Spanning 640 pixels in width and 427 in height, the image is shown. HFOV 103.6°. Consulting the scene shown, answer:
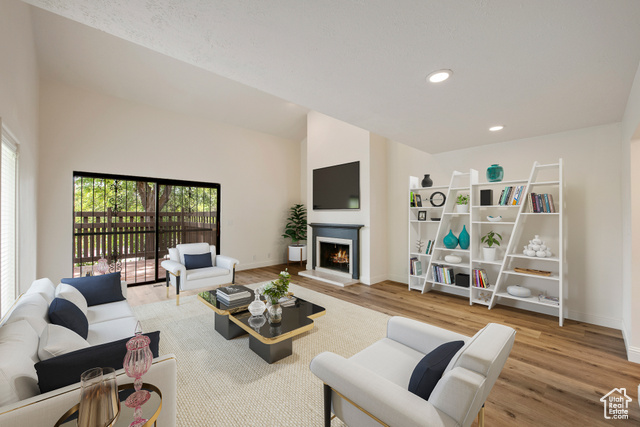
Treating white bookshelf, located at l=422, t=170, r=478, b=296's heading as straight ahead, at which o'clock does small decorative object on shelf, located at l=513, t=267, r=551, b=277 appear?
The small decorative object on shelf is roughly at 10 o'clock from the white bookshelf.

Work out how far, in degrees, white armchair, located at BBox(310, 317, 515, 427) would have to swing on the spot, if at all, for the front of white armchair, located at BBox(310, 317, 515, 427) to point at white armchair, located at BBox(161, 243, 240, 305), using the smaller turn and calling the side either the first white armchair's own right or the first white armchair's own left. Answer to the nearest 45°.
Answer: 0° — it already faces it

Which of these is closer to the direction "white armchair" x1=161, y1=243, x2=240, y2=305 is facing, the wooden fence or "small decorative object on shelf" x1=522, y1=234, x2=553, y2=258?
the small decorative object on shelf

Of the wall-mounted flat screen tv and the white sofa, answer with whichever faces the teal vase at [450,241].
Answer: the white sofa

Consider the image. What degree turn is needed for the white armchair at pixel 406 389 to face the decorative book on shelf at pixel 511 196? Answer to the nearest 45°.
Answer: approximately 90° to its right

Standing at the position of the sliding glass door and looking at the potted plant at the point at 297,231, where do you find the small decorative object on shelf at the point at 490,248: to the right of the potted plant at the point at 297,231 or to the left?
right

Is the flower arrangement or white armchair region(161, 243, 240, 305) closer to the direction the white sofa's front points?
the flower arrangement

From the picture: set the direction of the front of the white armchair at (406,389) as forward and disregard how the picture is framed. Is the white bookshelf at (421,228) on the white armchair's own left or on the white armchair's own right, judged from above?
on the white armchair's own right

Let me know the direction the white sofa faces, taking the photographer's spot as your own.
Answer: facing to the right of the viewer
